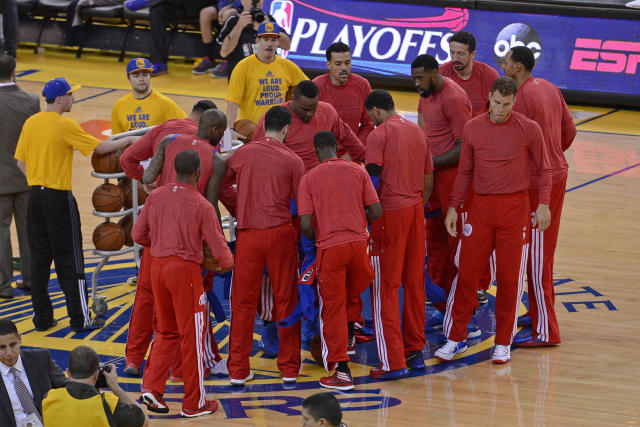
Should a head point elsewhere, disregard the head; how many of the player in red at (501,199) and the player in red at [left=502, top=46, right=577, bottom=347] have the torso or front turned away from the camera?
0

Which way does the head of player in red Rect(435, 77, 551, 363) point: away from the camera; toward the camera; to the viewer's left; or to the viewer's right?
toward the camera

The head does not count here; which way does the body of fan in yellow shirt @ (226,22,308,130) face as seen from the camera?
toward the camera

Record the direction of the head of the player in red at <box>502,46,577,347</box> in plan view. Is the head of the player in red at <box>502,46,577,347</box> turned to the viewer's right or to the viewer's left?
to the viewer's left

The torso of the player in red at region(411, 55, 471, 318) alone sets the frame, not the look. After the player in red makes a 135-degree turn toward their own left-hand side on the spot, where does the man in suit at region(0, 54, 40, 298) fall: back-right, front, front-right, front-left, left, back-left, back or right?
back

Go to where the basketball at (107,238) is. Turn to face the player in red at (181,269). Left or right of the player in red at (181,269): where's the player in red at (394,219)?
left

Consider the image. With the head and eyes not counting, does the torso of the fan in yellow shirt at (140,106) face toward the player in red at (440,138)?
no

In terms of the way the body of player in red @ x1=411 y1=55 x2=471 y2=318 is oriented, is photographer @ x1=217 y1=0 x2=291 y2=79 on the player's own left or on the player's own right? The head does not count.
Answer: on the player's own right

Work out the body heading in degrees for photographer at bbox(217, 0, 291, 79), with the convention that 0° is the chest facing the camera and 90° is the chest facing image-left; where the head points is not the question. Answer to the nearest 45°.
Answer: approximately 0°

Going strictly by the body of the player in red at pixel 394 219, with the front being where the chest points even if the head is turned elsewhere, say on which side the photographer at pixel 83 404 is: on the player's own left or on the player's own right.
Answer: on the player's own left

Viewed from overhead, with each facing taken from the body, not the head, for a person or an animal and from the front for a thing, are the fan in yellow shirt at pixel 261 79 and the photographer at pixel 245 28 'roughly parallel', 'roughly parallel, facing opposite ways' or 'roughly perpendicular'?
roughly parallel

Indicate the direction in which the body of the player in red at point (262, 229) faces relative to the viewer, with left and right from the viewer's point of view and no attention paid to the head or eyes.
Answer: facing away from the viewer

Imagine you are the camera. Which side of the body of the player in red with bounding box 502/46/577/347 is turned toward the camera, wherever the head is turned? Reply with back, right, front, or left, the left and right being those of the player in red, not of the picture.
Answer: left

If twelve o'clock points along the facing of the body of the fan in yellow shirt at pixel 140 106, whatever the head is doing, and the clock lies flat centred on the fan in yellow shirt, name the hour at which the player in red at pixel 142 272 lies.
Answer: The player in red is roughly at 12 o'clock from the fan in yellow shirt.

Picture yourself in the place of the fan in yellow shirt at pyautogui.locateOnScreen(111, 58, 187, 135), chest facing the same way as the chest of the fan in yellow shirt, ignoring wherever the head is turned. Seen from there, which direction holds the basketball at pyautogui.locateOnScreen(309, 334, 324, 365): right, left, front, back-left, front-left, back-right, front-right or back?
front-left
